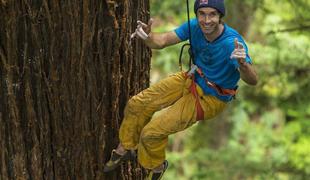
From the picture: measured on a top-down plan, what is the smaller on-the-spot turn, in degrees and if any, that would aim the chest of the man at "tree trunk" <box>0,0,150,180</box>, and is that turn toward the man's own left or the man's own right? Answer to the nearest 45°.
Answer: approximately 45° to the man's own right

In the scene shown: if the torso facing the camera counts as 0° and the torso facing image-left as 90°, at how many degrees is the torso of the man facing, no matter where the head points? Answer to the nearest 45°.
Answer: approximately 45°
